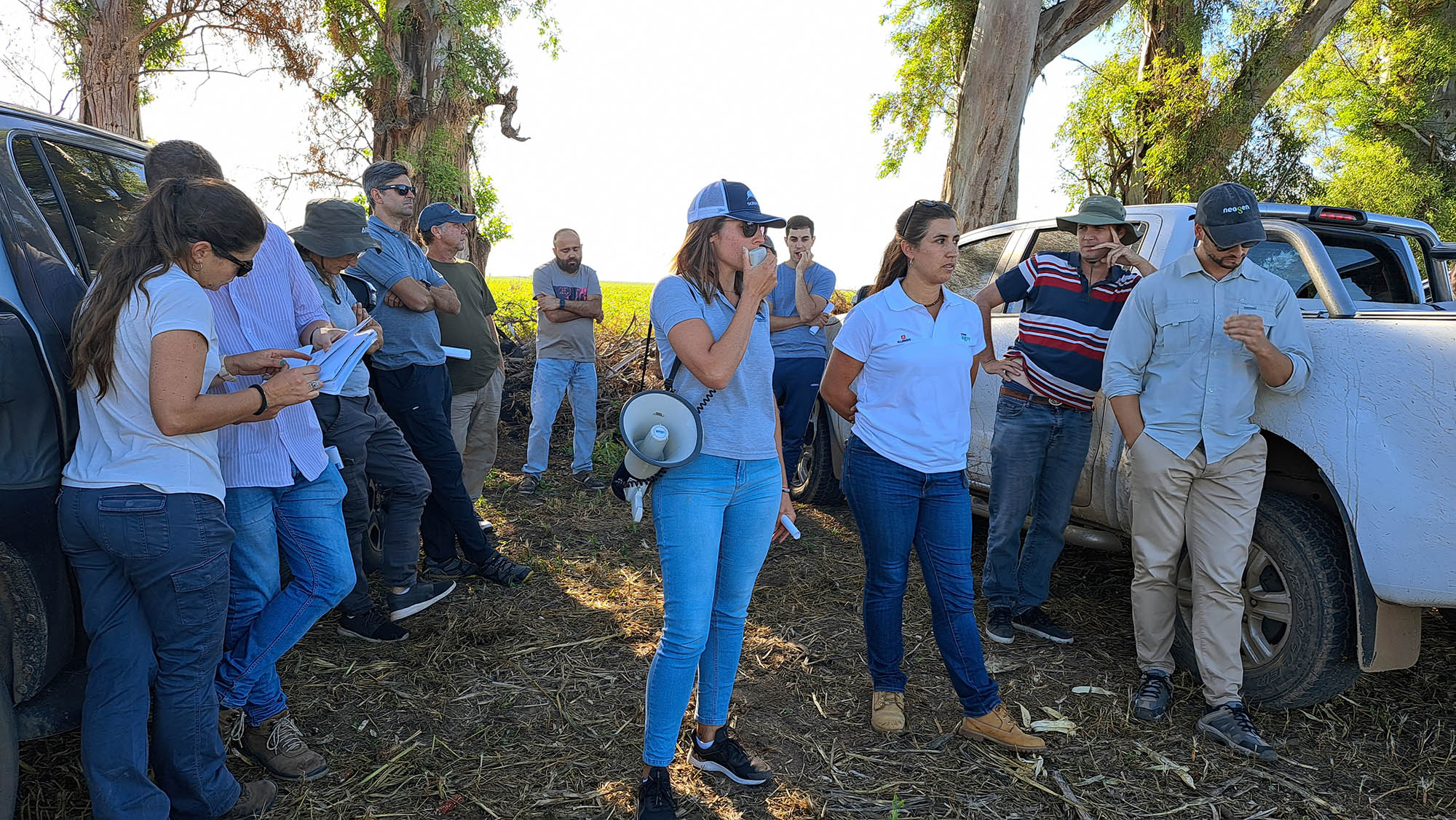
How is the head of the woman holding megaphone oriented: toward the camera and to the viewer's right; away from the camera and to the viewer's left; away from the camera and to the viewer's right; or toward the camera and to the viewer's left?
toward the camera and to the viewer's right

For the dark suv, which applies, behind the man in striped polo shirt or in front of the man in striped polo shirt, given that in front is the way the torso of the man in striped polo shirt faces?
in front

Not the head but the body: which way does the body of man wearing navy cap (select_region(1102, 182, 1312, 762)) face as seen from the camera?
toward the camera

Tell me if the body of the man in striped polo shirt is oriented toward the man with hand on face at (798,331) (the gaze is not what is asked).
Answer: no

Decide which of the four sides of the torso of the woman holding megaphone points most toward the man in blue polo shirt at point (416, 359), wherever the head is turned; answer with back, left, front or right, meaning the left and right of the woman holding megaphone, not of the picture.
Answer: back

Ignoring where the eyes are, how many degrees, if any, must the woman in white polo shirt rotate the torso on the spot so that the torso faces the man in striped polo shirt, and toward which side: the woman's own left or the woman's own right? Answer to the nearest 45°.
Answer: approximately 90° to the woman's own left

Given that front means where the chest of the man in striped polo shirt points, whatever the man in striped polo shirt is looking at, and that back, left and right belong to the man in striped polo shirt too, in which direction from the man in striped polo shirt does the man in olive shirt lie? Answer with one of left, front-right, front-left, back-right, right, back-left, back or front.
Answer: right

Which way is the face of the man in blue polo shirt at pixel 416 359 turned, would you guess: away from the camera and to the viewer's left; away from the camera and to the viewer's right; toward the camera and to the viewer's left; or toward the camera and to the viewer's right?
toward the camera and to the viewer's right

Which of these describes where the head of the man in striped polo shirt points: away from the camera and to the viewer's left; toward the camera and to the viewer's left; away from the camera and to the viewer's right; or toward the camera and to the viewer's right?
toward the camera and to the viewer's left

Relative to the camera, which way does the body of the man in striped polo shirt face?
toward the camera

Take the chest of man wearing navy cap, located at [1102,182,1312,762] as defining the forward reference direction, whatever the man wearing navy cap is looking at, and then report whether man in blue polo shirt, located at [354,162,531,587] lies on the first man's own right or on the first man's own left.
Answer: on the first man's own right

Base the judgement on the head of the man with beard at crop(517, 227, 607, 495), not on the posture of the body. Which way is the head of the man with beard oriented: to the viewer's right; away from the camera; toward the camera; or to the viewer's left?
toward the camera

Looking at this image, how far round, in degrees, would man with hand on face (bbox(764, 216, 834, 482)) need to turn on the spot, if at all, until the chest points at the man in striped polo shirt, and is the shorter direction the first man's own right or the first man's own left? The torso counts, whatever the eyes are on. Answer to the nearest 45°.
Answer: approximately 45° to the first man's own left

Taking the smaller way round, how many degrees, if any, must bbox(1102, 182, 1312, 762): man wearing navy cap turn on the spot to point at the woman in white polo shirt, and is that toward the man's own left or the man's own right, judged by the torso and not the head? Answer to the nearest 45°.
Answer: approximately 45° to the man's own right

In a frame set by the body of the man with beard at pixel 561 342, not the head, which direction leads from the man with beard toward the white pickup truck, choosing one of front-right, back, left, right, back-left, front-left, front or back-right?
front-left

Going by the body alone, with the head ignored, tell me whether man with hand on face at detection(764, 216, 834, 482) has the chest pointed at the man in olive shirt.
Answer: no
